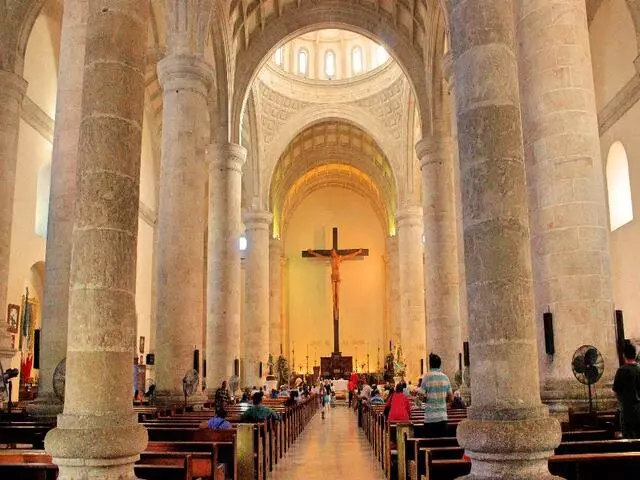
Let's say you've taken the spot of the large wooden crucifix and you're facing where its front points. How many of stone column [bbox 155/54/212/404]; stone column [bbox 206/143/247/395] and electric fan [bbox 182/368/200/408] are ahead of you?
3

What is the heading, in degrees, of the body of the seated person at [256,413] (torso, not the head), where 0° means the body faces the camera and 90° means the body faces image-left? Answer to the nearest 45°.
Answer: approximately 180°

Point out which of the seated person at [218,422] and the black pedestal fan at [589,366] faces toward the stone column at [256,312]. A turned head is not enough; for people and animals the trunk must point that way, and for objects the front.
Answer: the seated person

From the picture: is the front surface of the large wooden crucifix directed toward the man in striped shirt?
yes

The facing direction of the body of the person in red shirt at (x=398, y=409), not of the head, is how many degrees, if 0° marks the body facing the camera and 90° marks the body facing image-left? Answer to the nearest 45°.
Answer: approximately 180°

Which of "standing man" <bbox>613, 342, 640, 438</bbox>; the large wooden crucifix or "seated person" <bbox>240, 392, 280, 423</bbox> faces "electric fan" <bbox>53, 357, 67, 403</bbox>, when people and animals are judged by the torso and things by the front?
the large wooden crucifix

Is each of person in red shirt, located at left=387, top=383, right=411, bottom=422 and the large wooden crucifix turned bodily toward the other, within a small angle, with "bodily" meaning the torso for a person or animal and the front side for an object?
yes

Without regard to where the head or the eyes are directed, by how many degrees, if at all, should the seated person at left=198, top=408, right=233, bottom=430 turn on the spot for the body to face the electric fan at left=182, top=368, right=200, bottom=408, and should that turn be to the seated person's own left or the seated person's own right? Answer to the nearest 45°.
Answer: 0° — they already face it

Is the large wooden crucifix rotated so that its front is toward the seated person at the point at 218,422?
yes

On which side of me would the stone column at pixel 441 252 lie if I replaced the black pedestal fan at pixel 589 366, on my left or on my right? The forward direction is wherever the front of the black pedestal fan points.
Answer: on my right

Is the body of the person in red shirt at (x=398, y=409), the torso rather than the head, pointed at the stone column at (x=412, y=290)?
yes
